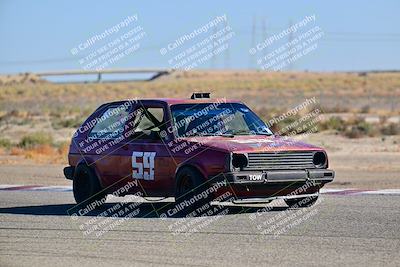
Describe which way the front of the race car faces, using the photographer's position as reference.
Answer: facing the viewer and to the right of the viewer

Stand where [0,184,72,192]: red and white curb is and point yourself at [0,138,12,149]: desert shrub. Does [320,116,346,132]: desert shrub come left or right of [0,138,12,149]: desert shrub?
right

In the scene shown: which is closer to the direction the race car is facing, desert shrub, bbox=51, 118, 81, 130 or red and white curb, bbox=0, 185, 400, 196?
the red and white curb

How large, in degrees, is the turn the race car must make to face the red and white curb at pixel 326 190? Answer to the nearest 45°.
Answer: approximately 90° to its left

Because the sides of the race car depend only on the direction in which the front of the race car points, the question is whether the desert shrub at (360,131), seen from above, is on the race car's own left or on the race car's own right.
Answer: on the race car's own left

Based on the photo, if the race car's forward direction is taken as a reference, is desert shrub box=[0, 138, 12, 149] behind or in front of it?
behind

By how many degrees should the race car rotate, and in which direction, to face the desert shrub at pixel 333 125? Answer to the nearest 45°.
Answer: approximately 135° to its left

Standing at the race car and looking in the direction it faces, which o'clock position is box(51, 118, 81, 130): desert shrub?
The desert shrub is roughly at 7 o'clock from the race car.

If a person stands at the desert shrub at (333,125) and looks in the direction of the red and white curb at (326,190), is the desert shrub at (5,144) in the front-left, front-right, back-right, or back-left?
front-right

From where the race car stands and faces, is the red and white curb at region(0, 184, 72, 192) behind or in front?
behind
